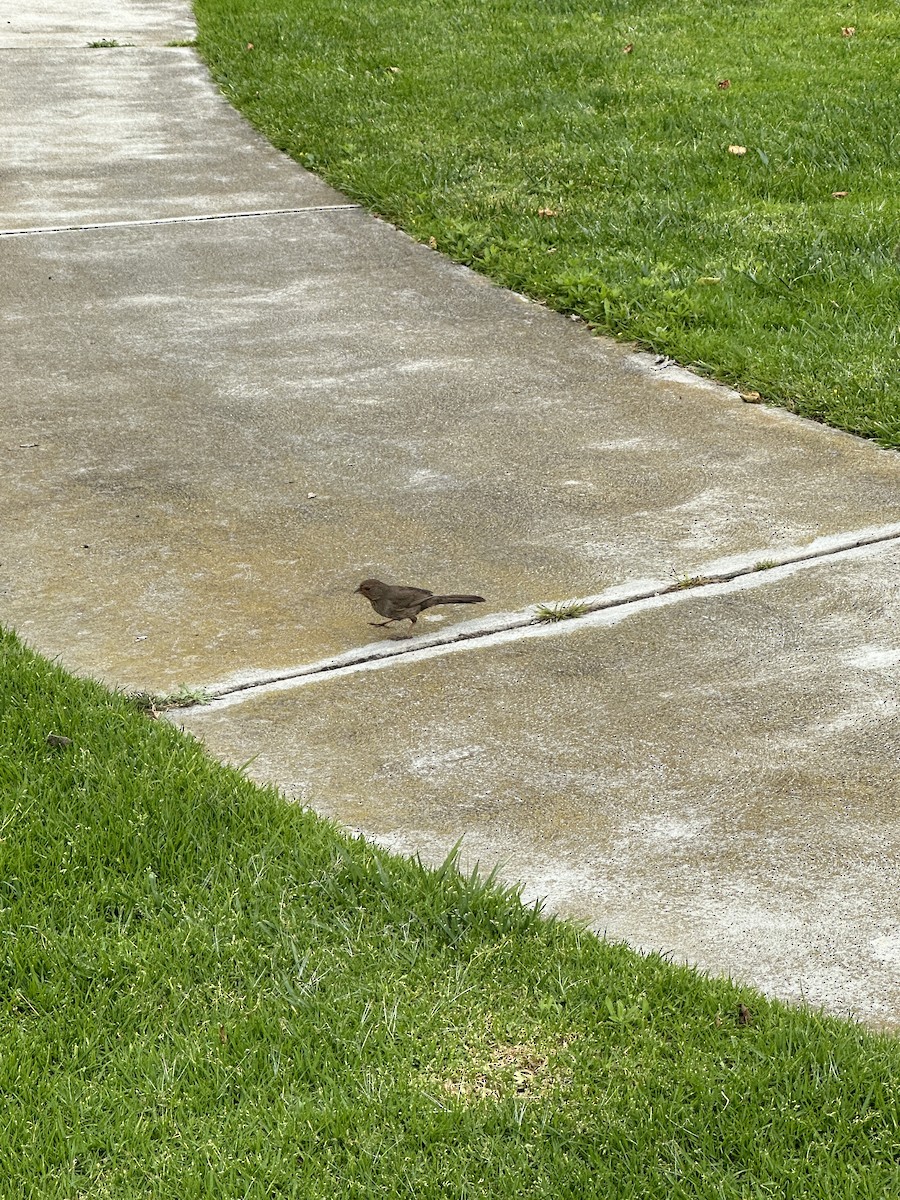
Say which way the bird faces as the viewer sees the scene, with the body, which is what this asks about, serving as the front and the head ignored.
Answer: to the viewer's left
